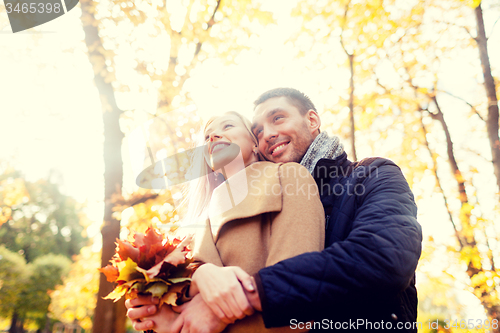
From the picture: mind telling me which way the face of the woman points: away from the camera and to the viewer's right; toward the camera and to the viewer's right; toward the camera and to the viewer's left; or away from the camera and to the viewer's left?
toward the camera and to the viewer's left

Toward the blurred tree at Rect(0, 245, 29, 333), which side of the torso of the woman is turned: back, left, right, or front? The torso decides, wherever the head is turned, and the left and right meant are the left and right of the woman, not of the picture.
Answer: right

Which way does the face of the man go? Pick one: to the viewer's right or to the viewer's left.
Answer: to the viewer's left

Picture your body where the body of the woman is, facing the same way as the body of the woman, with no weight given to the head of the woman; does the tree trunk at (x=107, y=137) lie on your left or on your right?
on your right

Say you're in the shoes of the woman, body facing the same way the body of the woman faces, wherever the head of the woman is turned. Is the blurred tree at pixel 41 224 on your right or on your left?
on your right

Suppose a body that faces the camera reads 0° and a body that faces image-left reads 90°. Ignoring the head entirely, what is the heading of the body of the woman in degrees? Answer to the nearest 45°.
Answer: approximately 45°

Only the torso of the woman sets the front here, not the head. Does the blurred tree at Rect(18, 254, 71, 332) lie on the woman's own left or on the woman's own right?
on the woman's own right

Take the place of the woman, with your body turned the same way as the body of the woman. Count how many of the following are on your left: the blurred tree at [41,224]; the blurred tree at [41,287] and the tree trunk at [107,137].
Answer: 0
